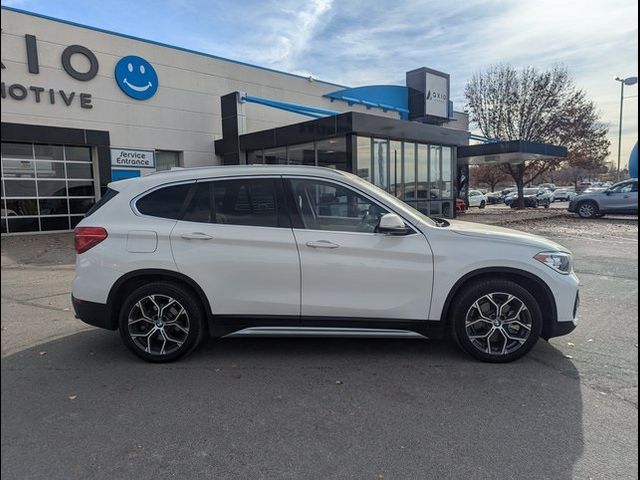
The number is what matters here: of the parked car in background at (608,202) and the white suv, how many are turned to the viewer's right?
1

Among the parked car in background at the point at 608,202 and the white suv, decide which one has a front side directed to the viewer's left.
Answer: the parked car in background

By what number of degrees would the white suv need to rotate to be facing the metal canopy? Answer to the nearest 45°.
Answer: approximately 45° to its left

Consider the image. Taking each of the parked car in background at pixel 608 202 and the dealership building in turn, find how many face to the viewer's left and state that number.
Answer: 1

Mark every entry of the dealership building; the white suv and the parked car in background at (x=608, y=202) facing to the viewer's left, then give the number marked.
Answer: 1

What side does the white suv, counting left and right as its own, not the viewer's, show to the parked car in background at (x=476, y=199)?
left

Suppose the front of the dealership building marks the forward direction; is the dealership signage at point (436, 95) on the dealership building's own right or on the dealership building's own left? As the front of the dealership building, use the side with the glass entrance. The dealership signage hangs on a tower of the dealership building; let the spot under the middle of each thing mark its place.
on the dealership building's own left

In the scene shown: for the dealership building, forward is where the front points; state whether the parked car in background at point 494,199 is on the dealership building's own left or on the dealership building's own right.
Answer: on the dealership building's own left

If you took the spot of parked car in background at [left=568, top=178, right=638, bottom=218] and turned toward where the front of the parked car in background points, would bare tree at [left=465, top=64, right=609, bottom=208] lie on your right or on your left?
on your right

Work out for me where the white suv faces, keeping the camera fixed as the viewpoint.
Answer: facing to the right of the viewer

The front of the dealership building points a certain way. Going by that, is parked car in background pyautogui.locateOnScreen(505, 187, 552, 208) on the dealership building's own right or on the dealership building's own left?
on the dealership building's own left

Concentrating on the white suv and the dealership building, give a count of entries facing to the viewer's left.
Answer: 0

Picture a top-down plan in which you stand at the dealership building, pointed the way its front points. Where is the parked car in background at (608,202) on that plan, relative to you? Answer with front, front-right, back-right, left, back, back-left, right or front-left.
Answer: front-left

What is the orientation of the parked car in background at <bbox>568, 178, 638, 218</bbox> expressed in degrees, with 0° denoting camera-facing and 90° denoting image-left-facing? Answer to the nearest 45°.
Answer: approximately 90°
